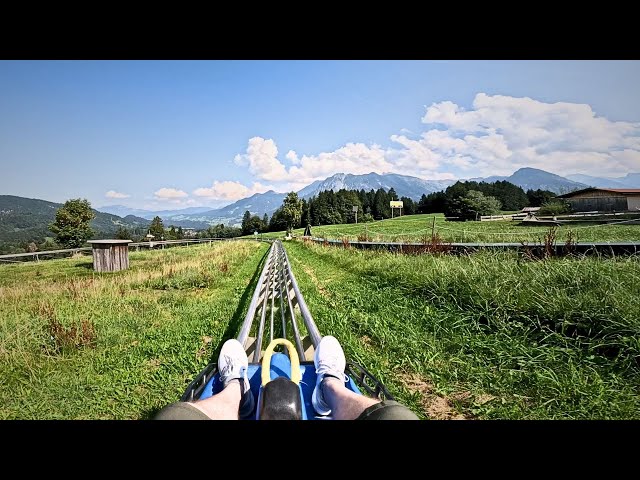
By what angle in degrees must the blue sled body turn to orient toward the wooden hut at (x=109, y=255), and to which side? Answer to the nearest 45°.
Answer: approximately 45° to its left

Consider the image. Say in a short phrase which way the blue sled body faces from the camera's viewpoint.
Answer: facing away from the viewer

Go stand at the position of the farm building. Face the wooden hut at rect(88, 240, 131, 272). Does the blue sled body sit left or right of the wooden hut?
left

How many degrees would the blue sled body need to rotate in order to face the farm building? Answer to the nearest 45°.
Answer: approximately 45° to its right
